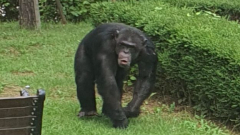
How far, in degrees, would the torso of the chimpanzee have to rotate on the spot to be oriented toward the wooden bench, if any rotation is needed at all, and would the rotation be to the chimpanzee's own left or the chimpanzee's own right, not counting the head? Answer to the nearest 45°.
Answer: approximately 45° to the chimpanzee's own right

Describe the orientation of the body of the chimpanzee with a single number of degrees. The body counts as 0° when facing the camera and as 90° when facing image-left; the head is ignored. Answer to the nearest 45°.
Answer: approximately 315°
